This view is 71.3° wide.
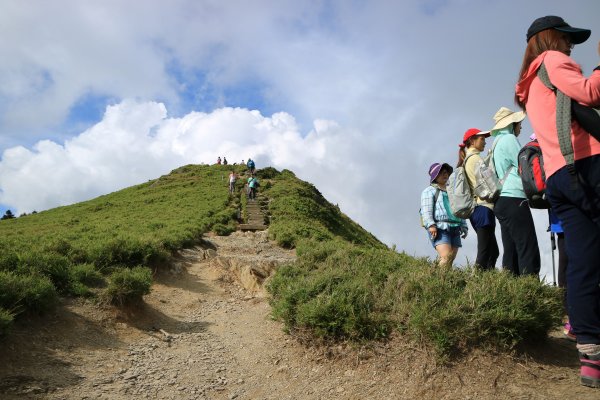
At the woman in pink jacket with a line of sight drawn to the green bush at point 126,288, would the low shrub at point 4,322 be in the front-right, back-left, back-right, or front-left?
front-left

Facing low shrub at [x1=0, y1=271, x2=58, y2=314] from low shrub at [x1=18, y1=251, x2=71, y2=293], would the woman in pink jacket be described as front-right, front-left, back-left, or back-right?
front-left

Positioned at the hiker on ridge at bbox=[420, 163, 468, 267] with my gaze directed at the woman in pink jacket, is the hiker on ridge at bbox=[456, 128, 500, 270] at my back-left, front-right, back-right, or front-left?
front-left

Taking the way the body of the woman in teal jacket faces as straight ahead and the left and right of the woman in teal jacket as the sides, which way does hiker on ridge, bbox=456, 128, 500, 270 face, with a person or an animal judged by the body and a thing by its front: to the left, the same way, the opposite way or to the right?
the same way
